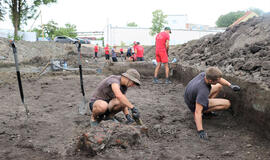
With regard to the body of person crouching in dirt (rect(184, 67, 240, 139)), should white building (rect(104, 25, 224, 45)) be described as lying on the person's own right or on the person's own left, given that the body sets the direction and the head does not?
on the person's own left

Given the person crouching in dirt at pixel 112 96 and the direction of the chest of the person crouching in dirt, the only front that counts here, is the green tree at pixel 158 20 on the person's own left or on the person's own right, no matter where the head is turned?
on the person's own left

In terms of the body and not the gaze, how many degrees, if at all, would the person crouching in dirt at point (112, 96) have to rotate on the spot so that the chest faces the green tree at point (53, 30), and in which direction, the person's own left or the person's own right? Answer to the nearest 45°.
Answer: approximately 135° to the person's own left

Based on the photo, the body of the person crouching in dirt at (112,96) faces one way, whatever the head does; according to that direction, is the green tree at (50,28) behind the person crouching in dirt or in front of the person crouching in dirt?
behind

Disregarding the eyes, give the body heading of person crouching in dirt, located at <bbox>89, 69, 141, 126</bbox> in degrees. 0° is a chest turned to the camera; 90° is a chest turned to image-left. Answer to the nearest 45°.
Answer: approximately 315°

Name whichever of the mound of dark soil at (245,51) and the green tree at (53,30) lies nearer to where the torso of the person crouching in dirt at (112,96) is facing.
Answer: the mound of dark soil

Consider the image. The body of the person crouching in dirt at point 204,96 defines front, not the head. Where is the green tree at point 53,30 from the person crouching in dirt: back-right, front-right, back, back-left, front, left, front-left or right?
back-left

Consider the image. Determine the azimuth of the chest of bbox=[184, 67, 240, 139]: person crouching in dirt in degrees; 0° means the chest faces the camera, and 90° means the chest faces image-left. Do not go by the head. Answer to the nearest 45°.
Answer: approximately 270°

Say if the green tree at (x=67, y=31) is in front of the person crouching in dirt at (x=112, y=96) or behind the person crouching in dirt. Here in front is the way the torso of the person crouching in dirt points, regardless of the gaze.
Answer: behind
